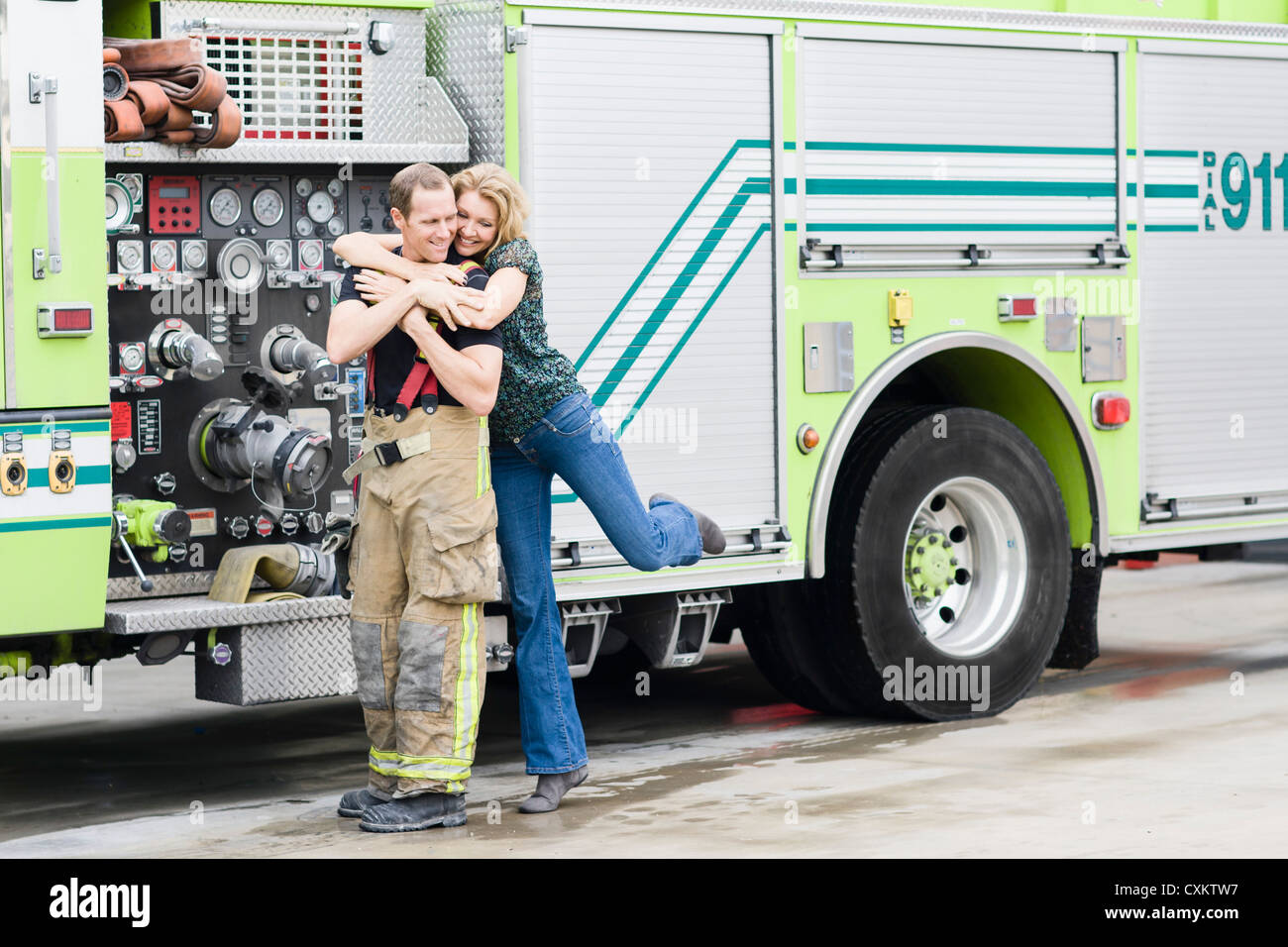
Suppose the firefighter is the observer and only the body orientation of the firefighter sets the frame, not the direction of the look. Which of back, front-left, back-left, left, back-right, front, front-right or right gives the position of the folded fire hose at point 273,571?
right

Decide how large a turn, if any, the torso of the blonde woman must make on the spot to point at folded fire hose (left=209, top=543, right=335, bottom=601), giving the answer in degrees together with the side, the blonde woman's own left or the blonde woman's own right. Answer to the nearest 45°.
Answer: approximately 45° to the blonde woman's own right

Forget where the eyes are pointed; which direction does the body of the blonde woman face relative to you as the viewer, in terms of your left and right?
facing the viewer and to the left of the viewer

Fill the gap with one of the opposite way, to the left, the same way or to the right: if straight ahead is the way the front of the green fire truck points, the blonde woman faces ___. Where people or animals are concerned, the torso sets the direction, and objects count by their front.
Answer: the same way

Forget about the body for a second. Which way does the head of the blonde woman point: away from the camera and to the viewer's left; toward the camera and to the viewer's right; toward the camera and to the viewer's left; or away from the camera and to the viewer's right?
toward the camera and to the viewer's left

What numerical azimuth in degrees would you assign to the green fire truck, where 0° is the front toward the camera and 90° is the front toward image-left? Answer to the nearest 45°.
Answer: approximately 45°

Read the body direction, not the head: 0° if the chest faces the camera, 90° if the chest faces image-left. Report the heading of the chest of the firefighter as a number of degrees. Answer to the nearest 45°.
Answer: approximately 45°
